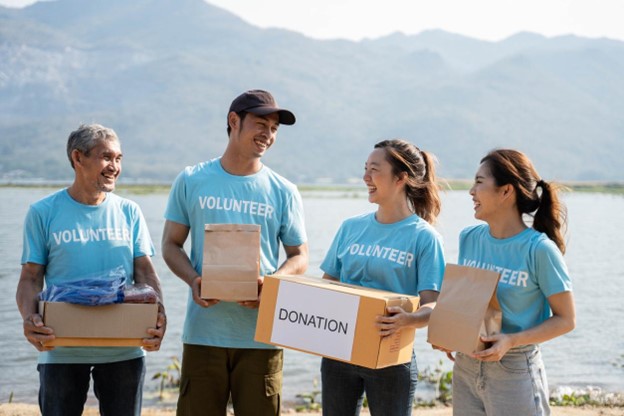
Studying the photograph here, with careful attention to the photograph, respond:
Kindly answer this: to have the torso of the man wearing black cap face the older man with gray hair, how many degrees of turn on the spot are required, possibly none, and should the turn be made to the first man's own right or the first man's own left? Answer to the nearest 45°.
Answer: approximately 90° to the first man's own right

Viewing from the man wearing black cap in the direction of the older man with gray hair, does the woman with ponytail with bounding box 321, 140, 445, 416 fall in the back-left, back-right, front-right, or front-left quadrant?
back-left

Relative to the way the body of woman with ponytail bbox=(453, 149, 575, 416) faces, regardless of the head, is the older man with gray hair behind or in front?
in front

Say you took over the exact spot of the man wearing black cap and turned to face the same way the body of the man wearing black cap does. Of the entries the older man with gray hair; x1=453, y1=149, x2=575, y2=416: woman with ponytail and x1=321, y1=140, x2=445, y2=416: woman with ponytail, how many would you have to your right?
1

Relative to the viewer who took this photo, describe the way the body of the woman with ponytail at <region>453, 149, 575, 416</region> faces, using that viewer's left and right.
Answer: facing the viewer and to the left of the viewer

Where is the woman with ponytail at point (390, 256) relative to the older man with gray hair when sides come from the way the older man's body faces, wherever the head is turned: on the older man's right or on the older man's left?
on the older man's left

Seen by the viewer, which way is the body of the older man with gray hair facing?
toward the camera

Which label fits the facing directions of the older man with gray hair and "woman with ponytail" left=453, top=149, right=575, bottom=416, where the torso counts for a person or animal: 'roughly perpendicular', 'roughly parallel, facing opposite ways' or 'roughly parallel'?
roughly perpendicular

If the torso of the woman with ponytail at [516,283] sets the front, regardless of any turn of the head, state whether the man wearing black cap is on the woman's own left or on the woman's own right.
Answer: on the woman's own right

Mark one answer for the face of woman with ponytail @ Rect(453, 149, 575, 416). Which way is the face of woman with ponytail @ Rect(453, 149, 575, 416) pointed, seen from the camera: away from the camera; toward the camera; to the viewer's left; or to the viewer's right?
to the viewer's left

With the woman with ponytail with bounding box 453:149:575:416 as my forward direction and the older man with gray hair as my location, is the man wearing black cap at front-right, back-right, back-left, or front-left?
front-left

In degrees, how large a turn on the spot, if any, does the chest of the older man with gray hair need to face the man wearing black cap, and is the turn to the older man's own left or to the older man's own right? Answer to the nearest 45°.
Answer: approximately 90° to the older man's own left

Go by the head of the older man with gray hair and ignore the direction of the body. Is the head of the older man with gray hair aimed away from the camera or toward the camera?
toward the camera

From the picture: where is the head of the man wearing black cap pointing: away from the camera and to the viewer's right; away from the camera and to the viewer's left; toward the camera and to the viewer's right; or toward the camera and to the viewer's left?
toward the camera and to the viewer's right

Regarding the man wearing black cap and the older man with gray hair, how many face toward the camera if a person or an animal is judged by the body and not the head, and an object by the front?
2

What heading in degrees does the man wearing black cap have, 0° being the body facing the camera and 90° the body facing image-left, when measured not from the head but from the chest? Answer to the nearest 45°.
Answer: approximately 0°

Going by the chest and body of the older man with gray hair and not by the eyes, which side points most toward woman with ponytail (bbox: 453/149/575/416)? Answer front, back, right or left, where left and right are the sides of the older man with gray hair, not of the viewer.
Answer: left
